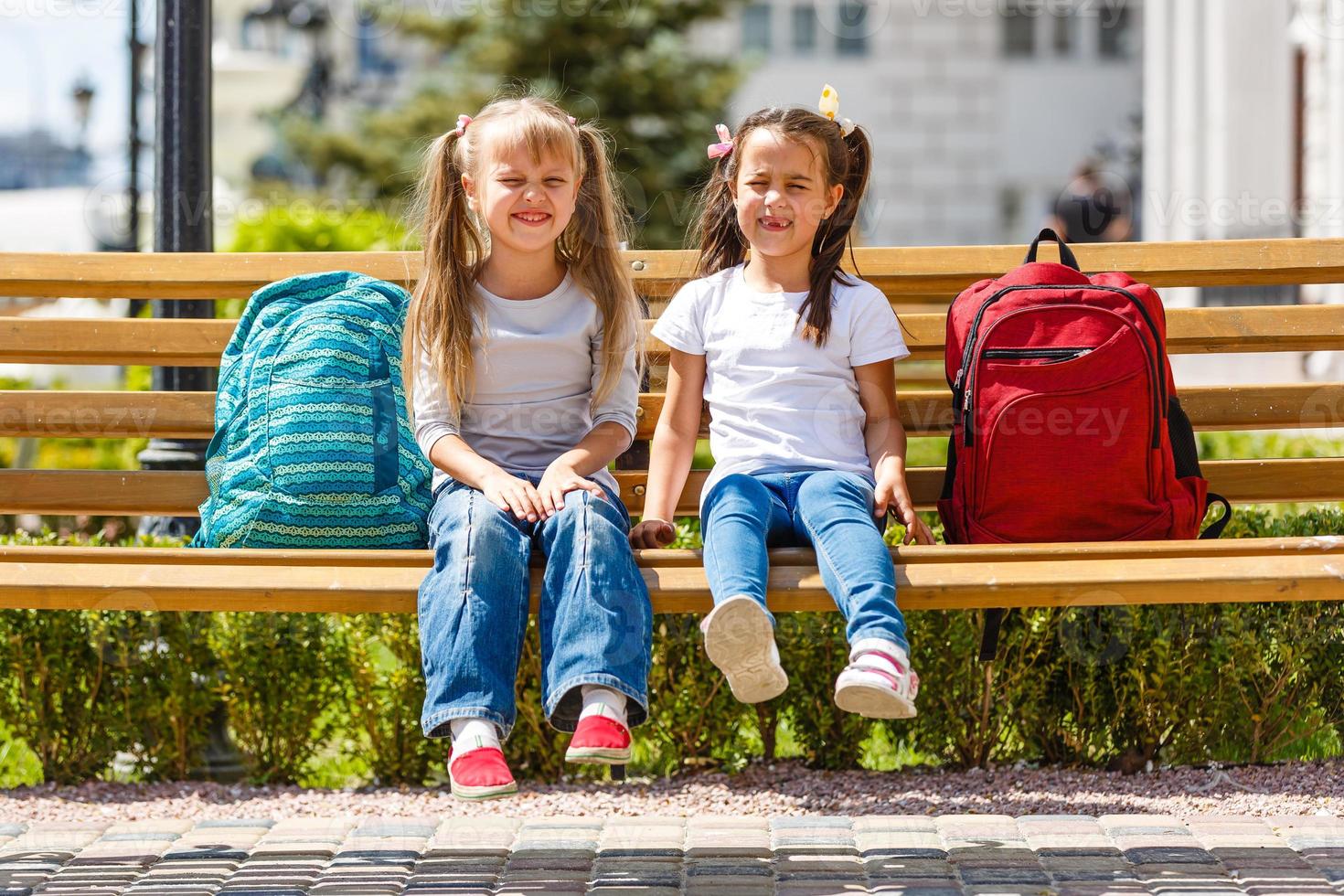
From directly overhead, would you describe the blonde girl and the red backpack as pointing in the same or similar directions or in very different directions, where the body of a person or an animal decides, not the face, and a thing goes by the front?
same or similar directions

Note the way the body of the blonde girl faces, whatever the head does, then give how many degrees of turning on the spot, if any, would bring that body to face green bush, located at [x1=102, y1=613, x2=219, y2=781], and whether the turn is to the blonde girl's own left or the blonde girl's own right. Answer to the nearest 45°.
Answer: approximately 135° to the blonde girl's own right

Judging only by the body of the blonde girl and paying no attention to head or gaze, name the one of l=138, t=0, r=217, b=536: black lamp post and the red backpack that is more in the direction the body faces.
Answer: the red backpack

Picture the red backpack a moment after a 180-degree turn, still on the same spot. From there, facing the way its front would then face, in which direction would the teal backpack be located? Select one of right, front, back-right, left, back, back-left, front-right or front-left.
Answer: left

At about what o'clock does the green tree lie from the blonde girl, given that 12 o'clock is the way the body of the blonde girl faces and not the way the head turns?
The green tree is roughly at 6 o'clock from the blonde girl.

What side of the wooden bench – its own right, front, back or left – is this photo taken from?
front

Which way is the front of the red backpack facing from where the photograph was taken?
facing the viewer

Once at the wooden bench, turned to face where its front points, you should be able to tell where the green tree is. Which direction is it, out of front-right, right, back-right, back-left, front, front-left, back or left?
back

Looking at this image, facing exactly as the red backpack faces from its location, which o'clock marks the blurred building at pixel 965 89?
The blurred building is roughly at 6 o'clock from the red backpack.

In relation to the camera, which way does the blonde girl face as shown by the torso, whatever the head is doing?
toward the camera

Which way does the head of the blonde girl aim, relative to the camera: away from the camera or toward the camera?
toward the camera

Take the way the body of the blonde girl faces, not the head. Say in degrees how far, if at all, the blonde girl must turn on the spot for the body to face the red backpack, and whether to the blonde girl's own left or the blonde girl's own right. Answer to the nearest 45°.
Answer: approximately 90° to the blonde girl's own left
